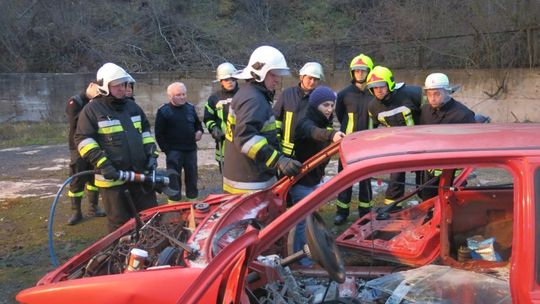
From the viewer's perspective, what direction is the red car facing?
to the viewer's left

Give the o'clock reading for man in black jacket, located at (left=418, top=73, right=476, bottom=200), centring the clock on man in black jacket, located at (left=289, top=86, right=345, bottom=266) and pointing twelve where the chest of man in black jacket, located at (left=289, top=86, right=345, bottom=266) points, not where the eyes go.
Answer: man in black jacket, located at (left=418, top=73, right=476, bottom=200) is roughly at 10 o'clock from man in black jacket, located at (left=289, top=86, right=345, bottom=266).

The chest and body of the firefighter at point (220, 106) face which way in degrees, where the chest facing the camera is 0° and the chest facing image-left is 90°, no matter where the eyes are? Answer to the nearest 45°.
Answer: approximately 315°

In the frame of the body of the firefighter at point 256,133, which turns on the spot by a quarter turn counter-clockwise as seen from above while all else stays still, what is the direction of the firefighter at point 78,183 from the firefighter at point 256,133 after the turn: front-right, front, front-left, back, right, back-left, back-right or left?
front-left

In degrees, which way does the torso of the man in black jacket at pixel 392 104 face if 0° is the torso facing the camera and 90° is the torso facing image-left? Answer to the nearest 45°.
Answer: approximately 45°

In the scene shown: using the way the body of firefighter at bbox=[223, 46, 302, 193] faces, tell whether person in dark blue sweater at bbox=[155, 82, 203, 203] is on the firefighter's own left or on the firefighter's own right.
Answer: on the firefighter's own left

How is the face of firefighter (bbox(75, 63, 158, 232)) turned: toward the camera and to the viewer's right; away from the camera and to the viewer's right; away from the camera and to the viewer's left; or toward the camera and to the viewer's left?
toward the camera and to the viewer's right

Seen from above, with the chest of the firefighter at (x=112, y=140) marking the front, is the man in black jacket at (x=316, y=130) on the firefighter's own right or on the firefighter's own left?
on the firefighter's own left

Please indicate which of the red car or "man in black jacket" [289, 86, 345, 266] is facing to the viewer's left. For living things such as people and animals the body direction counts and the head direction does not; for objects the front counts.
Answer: the red car

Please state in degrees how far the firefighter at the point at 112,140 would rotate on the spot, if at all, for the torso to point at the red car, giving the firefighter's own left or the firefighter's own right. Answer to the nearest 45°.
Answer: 0° — they already face it

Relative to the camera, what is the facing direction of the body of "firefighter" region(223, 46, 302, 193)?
to the viewer's right
